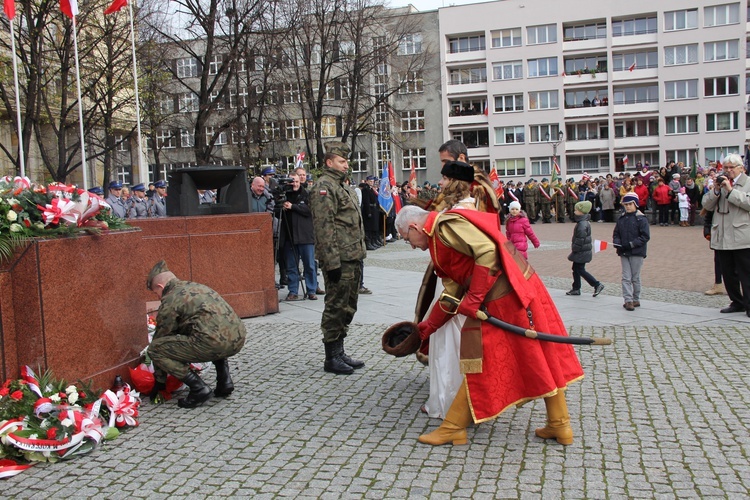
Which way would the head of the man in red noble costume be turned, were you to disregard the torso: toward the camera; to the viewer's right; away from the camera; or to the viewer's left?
to the viewer's left

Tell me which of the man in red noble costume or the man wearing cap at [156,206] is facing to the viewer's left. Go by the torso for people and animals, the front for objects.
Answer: the man in red noble costume

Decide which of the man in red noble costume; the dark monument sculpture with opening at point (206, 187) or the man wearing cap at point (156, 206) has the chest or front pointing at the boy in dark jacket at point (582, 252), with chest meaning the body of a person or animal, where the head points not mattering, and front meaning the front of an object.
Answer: the man wearing cap

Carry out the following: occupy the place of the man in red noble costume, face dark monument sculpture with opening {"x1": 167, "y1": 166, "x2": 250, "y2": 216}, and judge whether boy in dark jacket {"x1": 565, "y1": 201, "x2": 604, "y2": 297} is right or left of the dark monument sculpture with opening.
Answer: right

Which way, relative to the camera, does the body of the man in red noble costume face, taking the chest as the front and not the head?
to the viewer's left

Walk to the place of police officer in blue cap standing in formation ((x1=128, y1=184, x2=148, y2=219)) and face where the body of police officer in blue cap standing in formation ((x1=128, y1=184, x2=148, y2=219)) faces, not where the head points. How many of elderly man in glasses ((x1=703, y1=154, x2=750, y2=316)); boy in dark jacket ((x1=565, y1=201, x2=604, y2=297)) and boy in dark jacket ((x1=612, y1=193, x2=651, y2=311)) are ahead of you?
3

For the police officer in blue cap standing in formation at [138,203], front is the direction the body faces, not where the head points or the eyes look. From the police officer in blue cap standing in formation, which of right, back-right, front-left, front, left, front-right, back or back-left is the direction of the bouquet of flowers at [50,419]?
front-right

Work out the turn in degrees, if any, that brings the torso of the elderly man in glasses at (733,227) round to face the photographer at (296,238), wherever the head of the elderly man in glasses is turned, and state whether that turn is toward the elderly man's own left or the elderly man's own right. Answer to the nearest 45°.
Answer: approximately 45° to the elderly man's own right
